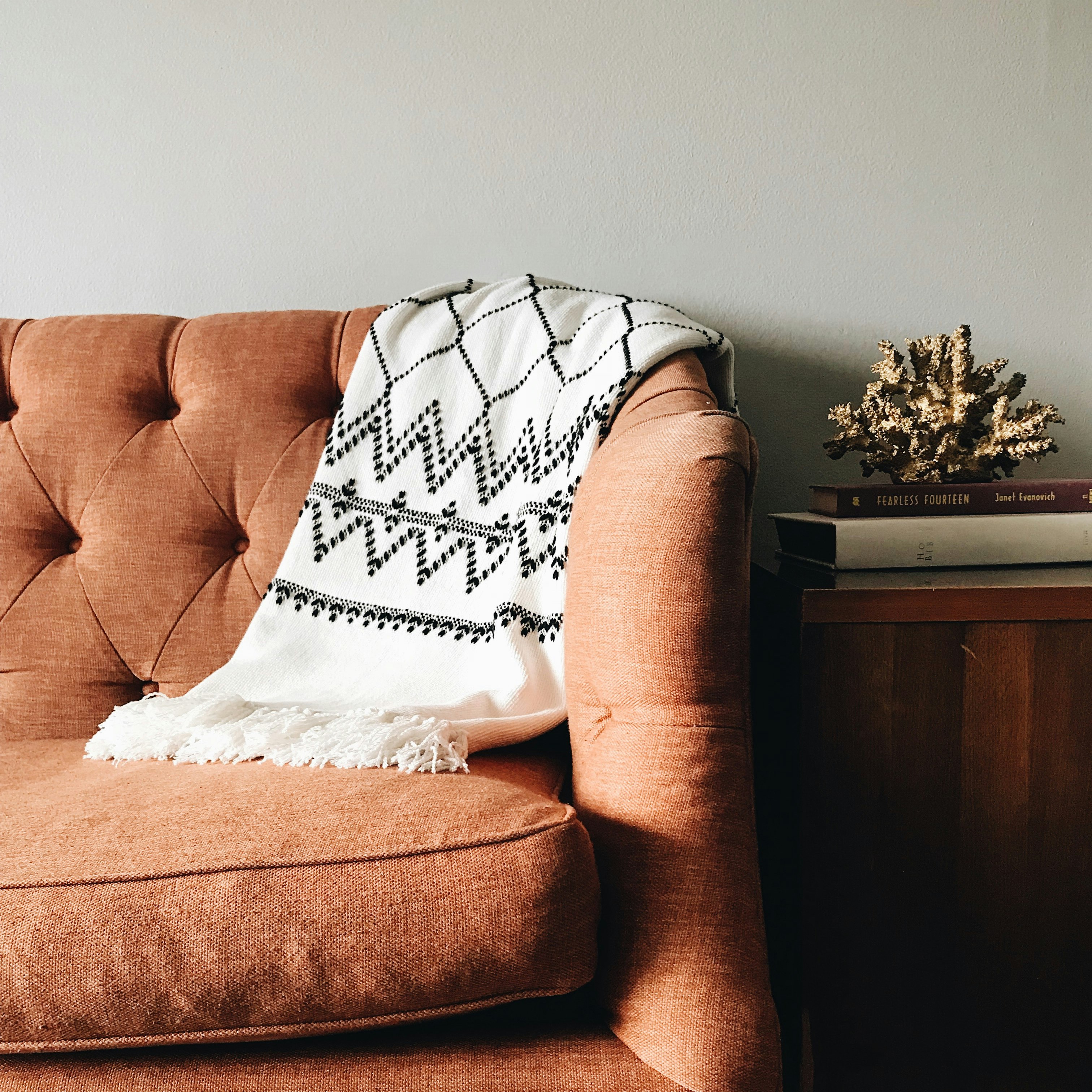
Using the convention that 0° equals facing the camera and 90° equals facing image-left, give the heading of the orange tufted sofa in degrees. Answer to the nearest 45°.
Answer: approximately 0°

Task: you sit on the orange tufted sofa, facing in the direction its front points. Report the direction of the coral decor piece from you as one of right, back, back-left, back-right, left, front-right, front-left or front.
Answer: back-left
